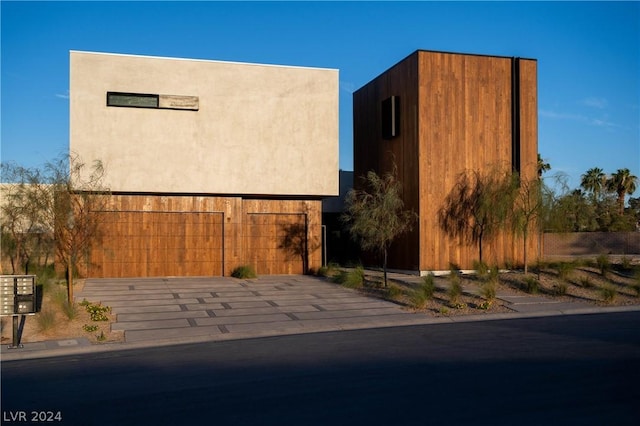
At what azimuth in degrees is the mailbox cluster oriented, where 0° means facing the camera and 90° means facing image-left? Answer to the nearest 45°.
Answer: approximately 0°

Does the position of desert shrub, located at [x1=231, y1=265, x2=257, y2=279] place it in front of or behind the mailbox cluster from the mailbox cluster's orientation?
behind

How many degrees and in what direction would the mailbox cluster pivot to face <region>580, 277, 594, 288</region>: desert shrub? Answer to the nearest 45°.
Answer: approximately 90° to its left

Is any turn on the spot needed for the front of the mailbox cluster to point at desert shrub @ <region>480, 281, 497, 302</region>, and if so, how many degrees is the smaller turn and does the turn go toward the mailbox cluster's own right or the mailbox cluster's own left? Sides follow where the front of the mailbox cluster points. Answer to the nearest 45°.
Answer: approximately 90° to the mailbox cluster's own left

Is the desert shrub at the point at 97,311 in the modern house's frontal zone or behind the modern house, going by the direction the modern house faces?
frontal zone

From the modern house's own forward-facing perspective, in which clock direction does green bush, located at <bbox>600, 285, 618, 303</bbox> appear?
The green bush is roughly at 10 o'clock from the modern house.

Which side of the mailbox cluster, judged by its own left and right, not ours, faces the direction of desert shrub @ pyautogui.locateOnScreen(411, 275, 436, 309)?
left

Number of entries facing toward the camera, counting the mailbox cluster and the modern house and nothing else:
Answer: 2

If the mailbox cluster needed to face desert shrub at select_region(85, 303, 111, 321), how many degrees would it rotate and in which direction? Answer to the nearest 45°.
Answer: approximately 135° to its left

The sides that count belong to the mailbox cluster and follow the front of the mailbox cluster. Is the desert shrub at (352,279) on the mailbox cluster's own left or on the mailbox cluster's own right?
on the mailbox cluster's own left

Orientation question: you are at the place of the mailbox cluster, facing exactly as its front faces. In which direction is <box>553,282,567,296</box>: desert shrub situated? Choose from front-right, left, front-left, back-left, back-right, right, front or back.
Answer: left

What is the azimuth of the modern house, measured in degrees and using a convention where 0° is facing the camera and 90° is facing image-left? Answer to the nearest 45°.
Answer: approximately 0°
